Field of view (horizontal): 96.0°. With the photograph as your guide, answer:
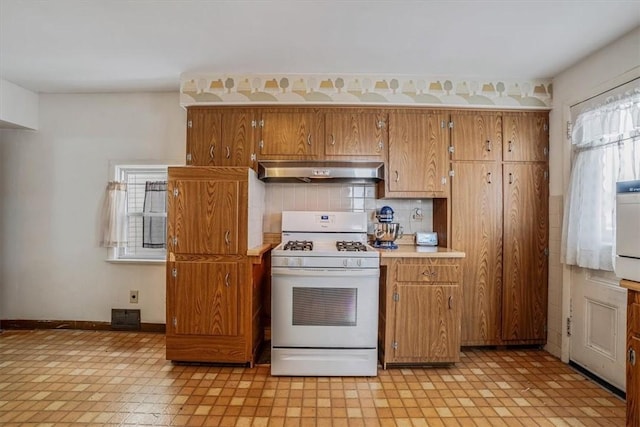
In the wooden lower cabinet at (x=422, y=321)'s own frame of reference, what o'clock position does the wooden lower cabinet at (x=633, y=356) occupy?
the wooden lower cabinet at (x=633, y=356) is roughly at 10 o'clock from the wooden lower cabinet at (x=422, y=321).

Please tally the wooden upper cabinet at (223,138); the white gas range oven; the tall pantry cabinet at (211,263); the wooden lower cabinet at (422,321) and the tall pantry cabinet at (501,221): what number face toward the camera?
5

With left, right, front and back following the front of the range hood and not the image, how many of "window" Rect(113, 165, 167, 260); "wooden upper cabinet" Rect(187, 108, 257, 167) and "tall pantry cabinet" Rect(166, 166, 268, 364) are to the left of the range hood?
0

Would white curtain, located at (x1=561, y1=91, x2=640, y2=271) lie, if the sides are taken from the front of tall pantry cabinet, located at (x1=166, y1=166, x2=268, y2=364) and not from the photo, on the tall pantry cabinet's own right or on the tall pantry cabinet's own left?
on the tall pantry cabinet's own left

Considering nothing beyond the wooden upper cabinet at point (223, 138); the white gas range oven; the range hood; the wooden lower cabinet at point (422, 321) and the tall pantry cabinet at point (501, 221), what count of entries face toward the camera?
5

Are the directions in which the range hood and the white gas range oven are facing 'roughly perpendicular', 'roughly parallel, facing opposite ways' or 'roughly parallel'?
roughly parallel

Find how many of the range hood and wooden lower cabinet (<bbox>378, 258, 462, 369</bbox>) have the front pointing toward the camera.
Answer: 2

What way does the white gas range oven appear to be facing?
toward the camera

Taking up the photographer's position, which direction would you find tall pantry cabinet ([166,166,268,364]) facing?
facing the viewer

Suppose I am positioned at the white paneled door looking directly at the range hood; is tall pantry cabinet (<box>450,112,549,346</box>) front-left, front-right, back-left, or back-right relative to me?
front-right

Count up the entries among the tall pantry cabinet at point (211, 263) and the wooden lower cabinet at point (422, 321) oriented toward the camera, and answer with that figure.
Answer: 2

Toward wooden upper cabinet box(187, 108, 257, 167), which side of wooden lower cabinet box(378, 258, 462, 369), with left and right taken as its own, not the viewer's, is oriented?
right

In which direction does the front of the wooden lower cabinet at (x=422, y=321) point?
toward the camera

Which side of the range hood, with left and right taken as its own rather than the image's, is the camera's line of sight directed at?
front
